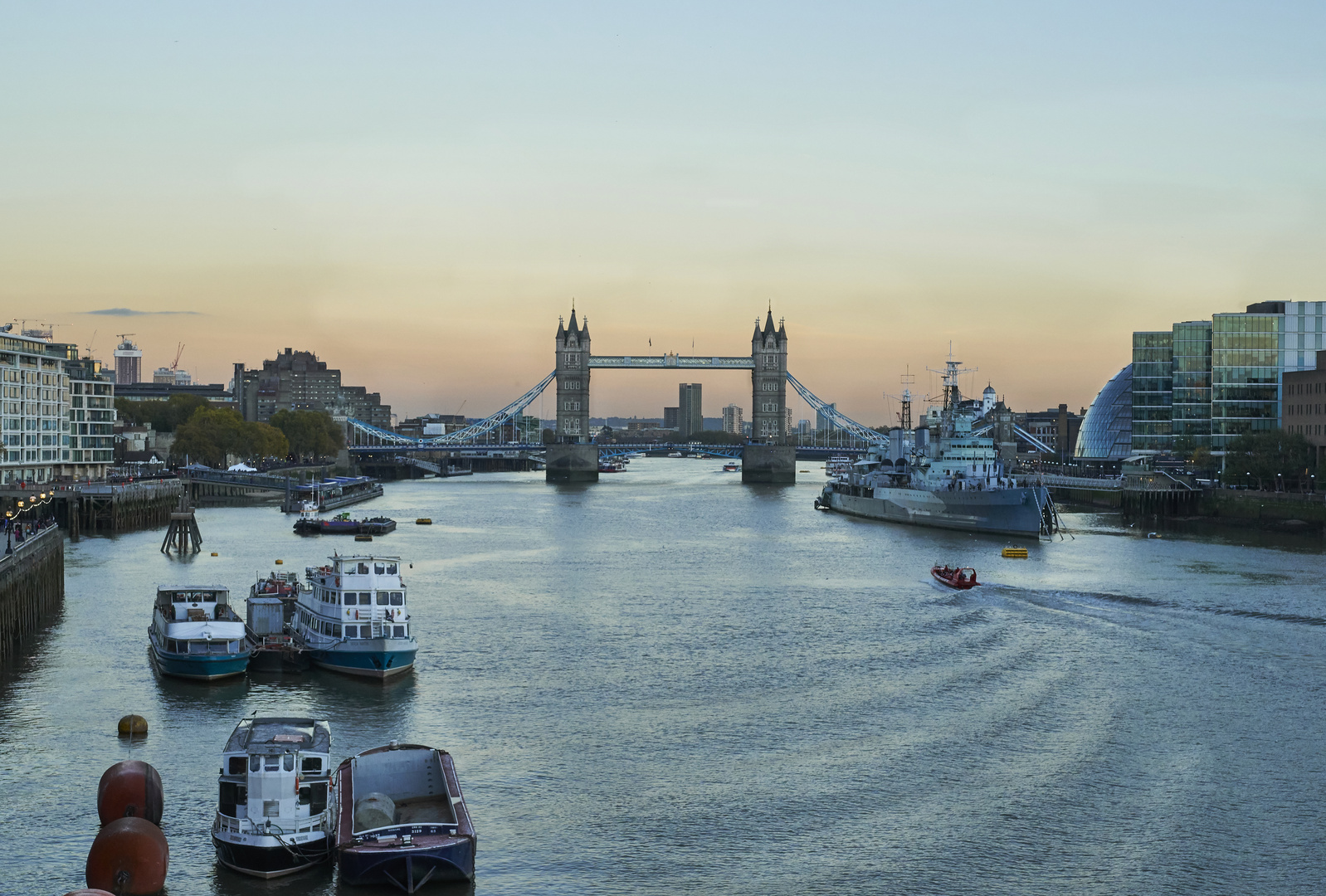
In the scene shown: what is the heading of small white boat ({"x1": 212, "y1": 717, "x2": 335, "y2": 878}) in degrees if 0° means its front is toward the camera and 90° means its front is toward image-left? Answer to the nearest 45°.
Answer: approximately 0°

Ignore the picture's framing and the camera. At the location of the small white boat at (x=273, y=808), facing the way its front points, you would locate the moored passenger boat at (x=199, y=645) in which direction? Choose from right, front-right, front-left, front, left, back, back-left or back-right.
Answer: back

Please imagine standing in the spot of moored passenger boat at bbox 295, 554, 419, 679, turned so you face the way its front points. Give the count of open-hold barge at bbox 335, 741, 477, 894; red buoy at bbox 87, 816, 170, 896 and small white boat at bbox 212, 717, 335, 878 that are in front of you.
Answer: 3

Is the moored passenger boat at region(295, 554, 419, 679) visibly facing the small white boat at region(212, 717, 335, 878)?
yes

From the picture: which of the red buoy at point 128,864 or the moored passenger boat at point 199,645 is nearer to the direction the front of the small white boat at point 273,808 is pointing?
the red buoy

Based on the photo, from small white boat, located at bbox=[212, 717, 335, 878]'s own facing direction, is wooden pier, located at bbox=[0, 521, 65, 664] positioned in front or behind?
behind

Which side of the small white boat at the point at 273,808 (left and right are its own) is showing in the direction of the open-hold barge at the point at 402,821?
left

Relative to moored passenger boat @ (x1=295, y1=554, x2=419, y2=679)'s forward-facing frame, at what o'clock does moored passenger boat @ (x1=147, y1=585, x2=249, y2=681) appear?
moored passenger boat @ (x1=147, y1=585, x2=249, y2=681) is roughly at 3 o'clock from moored passenger boat @ (x1=295, y1=554, x2=419, y2=679).

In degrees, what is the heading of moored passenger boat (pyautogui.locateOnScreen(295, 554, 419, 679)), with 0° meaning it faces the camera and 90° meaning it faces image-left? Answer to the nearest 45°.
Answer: approximately 0°
